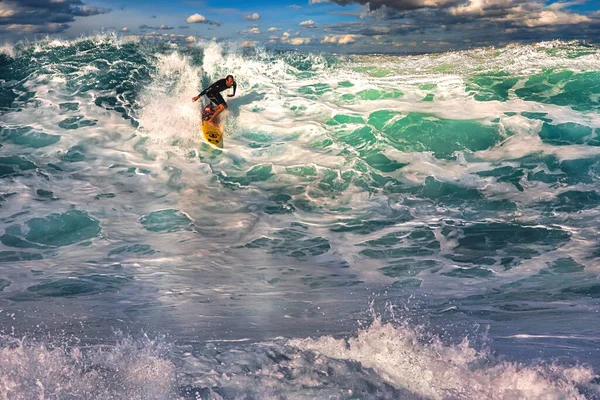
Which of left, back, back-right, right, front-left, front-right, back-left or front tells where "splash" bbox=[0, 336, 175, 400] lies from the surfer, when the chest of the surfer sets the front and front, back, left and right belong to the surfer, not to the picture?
front-right

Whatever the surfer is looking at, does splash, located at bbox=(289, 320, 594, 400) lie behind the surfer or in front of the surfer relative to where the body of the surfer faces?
in front
